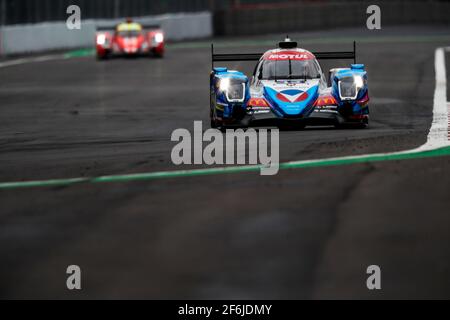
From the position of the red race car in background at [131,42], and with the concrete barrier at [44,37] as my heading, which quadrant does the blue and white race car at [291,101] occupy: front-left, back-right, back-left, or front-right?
back-left

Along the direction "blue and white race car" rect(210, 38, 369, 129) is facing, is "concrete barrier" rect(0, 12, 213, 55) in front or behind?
behind

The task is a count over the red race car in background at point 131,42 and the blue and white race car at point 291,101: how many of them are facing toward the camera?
2

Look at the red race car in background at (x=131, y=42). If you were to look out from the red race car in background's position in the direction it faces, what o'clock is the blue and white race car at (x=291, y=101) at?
The blue and white race car is roughly at 12 o'clock from the red race car in background.

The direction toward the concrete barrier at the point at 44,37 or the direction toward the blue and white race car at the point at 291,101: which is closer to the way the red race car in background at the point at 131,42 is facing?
the blue and white race car

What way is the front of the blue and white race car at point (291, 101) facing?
toward the camera

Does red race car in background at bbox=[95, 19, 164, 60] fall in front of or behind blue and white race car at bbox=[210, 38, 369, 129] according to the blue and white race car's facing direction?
behind

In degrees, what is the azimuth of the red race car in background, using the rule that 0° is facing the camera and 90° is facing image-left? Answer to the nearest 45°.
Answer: approximately 0°

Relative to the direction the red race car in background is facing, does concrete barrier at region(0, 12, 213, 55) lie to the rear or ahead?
to the rear
